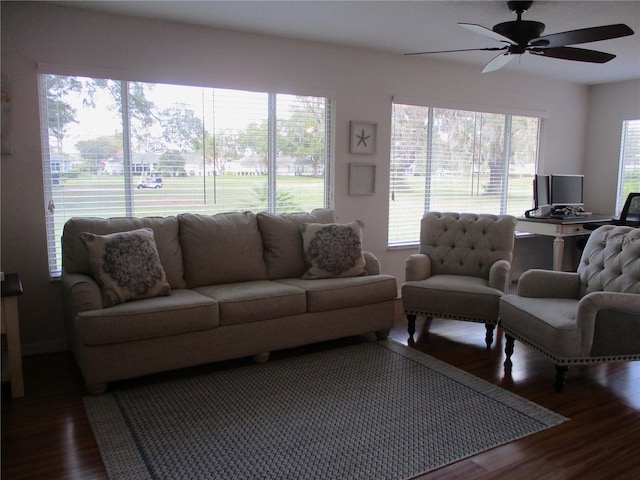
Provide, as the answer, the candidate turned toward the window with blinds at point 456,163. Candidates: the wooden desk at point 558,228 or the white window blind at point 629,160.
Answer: the white window blind

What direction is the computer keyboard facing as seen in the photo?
toward the camera

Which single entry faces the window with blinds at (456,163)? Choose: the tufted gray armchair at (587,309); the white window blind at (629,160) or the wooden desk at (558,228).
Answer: the white window blind

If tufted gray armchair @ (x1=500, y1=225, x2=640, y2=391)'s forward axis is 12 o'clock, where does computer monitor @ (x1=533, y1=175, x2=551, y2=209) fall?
The computer monitor is roughly at 4 o'clock from the tufted gray armchair.

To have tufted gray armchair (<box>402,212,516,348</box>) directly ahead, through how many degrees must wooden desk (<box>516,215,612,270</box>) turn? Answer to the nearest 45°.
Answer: approximately 45° to its right

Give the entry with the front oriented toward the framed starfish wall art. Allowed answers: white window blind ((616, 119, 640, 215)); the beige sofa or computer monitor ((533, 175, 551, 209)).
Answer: the white window blind

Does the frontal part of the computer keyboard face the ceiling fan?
yes

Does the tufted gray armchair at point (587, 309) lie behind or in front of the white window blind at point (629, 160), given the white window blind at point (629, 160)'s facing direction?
in front

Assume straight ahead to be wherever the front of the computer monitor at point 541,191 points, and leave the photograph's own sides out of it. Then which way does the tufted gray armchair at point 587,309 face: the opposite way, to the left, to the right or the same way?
to the right

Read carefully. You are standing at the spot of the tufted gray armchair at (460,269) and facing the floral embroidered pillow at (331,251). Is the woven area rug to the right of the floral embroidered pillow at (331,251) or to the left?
left

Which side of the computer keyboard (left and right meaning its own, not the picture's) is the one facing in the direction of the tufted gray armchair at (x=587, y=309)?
front

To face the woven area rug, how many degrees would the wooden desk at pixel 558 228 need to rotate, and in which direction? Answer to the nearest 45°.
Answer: approximately 45° to its right

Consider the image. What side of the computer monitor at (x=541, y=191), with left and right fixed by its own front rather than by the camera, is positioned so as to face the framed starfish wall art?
right

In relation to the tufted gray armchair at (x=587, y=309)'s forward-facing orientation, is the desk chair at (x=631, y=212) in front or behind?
behind

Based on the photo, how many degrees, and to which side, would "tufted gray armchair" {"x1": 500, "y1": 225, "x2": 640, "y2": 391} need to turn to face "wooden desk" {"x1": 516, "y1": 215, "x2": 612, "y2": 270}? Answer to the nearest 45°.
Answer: approximately 135° to its right

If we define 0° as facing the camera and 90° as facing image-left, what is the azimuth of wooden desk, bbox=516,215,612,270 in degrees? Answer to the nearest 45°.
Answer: approximately 315°

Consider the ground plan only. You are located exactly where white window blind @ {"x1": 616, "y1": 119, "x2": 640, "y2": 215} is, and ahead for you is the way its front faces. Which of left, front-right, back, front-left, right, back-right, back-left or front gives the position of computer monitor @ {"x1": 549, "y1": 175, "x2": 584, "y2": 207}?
front
